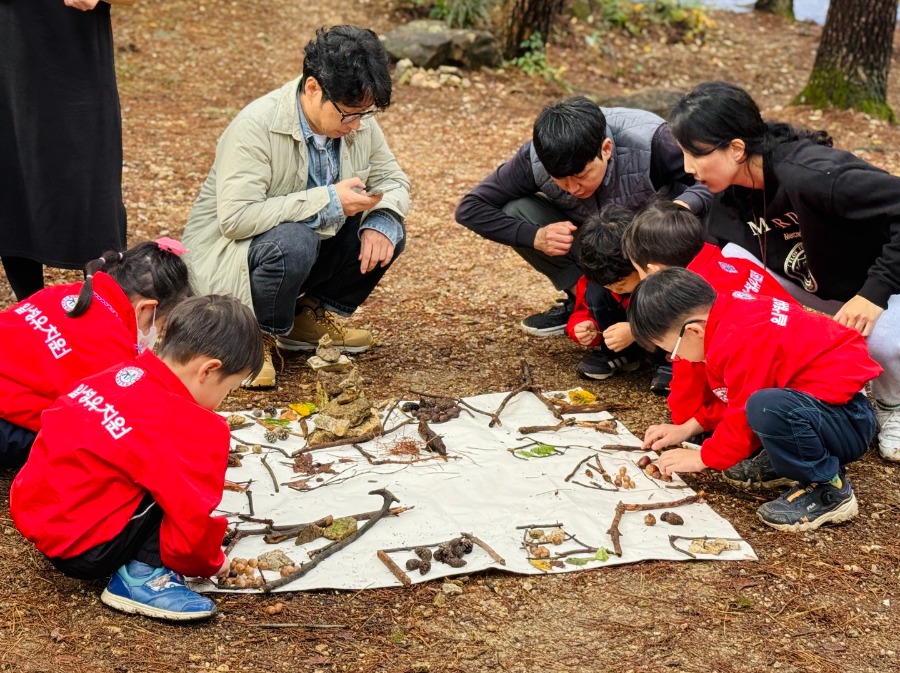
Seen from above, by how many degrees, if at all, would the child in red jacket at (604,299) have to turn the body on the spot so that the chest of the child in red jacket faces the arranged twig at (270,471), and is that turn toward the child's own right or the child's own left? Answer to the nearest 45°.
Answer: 0° — they already face it

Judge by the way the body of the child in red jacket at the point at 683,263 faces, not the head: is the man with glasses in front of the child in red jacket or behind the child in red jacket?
in front

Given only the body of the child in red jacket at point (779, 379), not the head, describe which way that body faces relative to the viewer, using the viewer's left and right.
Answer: facing to the left of the viewer

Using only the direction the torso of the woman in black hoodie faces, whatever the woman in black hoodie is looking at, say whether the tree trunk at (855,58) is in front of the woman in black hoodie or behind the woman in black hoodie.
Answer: behind

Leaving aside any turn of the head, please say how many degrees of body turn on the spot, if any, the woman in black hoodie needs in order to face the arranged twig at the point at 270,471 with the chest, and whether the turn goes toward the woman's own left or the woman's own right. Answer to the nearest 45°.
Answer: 0° — they already face it

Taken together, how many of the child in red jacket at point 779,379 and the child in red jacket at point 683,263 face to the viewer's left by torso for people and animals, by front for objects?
2

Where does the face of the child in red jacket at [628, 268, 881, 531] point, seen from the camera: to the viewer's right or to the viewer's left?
to the viewer's left

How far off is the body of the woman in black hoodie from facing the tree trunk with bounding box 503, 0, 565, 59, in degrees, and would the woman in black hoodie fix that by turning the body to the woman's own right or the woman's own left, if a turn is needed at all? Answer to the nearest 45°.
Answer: approximately 90° to the woman's own right

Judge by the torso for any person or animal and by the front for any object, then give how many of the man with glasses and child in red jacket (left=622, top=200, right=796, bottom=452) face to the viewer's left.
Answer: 1

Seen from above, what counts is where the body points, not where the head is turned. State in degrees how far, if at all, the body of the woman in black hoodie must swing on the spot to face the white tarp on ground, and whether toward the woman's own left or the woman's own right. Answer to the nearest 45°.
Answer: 0° — they already face it

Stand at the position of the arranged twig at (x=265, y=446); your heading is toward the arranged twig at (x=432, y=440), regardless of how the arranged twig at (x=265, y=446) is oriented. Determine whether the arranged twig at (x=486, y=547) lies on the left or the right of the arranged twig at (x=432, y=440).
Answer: right

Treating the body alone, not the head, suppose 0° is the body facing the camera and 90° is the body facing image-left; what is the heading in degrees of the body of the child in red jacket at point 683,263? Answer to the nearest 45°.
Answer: approximately 90°

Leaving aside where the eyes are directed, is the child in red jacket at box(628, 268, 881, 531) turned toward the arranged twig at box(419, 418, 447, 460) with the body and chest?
yes

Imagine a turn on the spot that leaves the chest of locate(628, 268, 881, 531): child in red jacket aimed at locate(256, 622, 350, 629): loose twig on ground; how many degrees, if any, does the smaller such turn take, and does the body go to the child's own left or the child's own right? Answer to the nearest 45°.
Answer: approximately 45° to the child's own left

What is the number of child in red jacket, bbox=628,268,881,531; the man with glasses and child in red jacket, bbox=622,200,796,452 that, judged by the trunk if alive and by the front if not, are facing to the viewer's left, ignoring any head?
2

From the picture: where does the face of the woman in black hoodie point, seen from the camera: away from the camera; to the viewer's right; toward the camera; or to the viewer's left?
to the viewer's left
